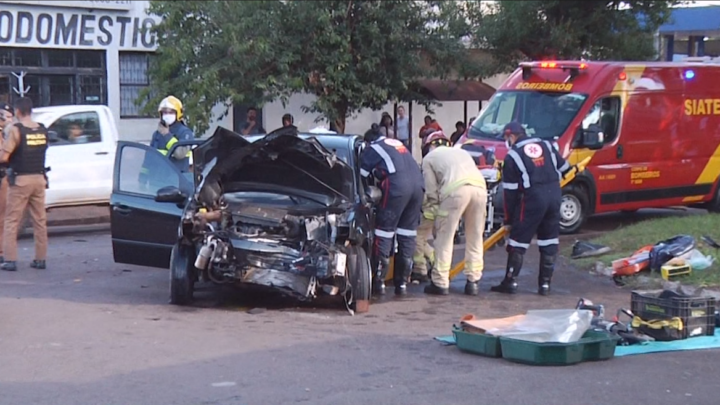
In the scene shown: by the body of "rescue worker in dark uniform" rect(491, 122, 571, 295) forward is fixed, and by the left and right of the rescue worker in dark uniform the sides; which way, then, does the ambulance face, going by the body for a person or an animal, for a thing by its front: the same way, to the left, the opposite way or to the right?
to the left

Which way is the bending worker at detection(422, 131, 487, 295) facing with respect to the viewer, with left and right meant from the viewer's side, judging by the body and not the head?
facing away from the viewer and to the left of the viewer

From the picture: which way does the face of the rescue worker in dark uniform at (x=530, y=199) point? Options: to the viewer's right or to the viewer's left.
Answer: to the viewer's left

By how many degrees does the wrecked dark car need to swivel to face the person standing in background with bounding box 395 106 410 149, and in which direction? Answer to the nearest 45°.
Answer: approximately 180°

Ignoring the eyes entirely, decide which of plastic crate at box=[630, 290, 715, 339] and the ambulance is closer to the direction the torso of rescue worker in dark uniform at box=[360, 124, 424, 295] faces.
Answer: the ambulance

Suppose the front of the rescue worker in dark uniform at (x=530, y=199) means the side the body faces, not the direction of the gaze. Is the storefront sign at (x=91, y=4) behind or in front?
in front

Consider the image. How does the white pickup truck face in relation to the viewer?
to the viewer's left

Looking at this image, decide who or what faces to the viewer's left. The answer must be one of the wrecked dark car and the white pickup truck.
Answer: the white pickup truck

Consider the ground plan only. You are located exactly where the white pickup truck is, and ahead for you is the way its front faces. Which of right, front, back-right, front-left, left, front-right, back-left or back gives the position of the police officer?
left

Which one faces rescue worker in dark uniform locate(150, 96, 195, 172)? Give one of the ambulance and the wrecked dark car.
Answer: the ambulance

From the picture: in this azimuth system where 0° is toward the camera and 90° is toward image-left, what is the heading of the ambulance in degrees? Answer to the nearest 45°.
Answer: approximately 45°
